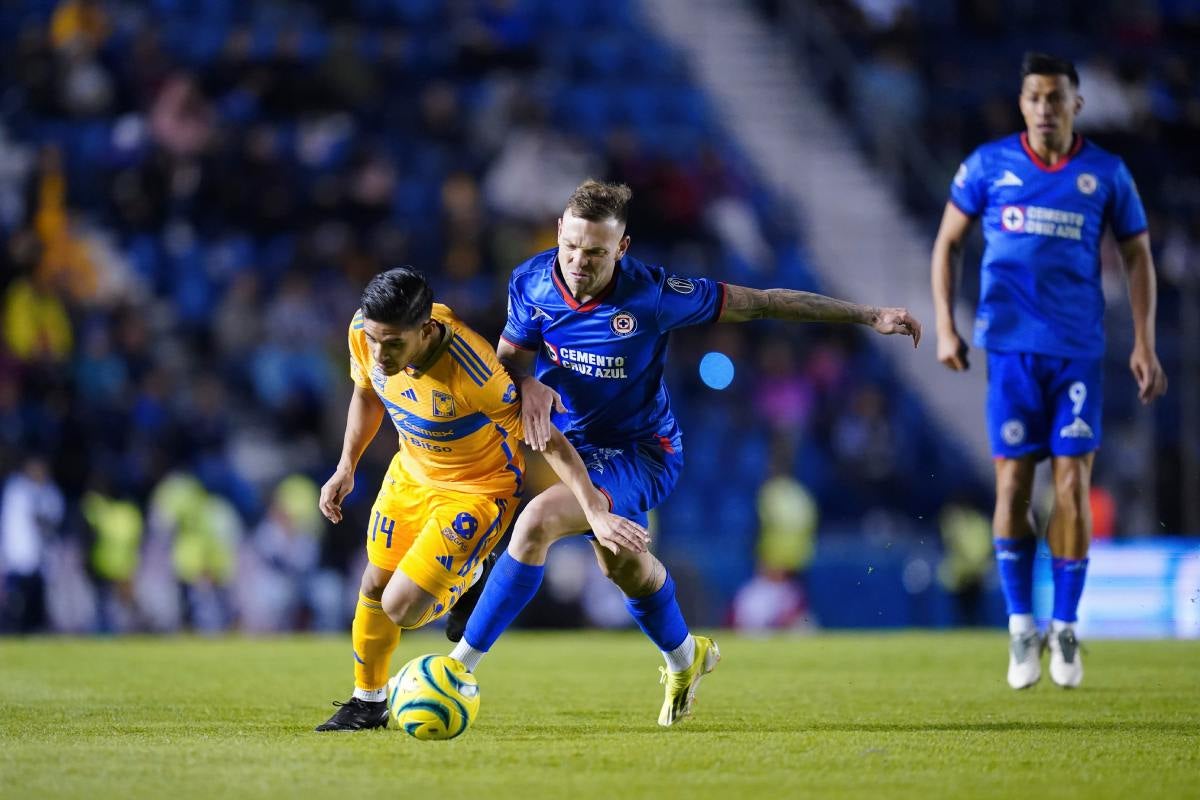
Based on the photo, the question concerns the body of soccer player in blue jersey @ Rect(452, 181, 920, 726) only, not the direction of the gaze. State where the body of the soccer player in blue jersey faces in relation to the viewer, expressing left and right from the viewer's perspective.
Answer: facing the viewer and to the left of the viewer

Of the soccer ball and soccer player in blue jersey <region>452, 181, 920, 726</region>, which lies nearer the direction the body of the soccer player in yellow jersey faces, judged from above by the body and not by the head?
the soccer ball

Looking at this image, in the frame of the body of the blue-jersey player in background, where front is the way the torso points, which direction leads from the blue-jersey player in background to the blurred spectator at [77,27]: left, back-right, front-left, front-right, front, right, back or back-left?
back-right

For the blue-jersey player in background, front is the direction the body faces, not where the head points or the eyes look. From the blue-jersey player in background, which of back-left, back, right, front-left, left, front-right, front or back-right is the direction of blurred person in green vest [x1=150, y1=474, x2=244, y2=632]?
back-right

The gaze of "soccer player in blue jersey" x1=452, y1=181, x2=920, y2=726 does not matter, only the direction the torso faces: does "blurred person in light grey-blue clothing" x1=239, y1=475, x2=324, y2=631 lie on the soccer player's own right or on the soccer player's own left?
on the soccer player's own right

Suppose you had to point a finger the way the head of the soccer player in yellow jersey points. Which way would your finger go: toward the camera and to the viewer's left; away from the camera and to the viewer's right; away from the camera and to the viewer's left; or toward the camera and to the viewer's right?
toward the camera and to the viewer's left

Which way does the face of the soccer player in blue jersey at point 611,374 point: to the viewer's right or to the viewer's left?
to the viewer's left

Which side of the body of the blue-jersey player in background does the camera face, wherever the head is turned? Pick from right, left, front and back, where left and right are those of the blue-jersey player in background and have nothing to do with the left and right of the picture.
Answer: front

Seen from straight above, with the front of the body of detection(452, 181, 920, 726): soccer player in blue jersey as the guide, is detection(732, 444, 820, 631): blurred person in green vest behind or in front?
behind
